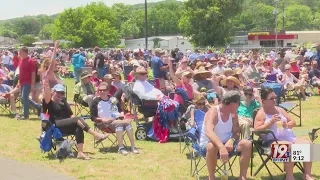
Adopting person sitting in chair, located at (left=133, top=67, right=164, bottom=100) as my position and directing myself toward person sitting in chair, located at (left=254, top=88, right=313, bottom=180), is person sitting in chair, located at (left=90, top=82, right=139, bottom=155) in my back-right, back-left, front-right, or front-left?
front-right

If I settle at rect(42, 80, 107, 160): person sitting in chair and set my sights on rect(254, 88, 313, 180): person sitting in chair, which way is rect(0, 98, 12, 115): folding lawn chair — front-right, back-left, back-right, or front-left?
back-left

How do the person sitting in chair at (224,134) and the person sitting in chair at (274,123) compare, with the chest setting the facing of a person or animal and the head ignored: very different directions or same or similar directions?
same or similar directions

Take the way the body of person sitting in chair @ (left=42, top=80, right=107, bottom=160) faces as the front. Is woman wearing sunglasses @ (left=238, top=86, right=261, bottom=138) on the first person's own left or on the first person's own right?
on the first person's own left

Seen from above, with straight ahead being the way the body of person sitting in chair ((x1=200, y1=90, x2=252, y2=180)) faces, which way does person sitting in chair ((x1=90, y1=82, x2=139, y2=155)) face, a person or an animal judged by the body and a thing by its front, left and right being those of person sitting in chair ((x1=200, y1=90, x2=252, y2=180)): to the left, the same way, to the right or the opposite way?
the same way

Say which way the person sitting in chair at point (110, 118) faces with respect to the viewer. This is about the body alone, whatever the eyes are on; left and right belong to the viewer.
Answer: facing the viewer and to the right of the viewer

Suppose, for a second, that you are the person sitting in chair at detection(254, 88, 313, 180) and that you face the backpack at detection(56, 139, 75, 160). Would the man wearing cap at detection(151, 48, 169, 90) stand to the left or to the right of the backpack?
right

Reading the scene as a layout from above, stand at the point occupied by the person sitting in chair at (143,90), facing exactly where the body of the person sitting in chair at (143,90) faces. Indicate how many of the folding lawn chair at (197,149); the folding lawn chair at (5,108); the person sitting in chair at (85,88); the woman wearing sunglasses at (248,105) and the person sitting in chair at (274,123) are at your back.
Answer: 2

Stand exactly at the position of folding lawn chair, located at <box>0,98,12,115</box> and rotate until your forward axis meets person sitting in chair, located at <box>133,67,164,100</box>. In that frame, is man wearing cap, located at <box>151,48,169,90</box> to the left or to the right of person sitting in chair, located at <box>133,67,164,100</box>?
left

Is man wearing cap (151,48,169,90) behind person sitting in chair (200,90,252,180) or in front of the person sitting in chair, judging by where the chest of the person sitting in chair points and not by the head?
behind

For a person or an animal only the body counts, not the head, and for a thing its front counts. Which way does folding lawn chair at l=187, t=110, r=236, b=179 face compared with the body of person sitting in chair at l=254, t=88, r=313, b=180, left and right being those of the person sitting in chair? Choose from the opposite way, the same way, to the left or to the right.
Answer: the same way

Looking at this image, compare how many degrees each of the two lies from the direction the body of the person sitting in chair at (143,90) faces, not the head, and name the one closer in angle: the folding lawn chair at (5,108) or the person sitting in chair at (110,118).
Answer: the person sitting in chair

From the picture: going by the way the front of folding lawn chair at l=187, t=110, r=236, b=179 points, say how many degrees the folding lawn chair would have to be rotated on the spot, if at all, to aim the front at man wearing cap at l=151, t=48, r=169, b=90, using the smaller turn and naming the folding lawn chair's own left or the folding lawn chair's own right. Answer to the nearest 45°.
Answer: approximately 135° to the folding lawn chair's own left

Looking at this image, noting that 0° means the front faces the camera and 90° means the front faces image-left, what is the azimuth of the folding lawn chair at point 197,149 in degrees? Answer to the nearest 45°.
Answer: approximately 315°
